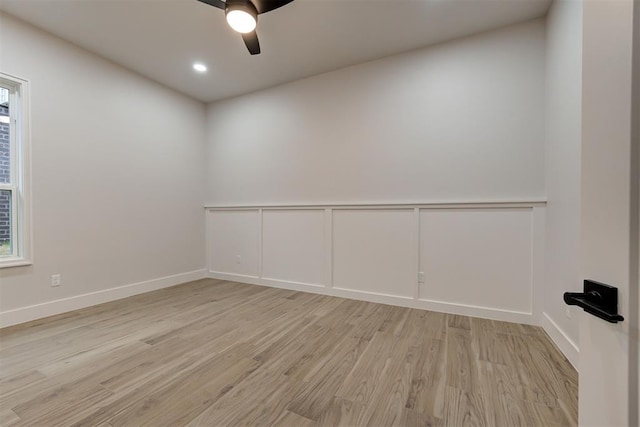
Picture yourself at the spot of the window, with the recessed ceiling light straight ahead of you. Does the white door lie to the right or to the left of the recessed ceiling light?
right

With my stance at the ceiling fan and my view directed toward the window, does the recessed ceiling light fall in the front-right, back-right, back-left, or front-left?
front-right

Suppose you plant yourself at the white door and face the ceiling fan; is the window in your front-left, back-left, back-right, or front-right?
front-left

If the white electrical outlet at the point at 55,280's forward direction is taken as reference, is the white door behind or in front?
in front

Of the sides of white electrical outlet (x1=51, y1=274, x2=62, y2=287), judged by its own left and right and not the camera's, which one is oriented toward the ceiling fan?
front
